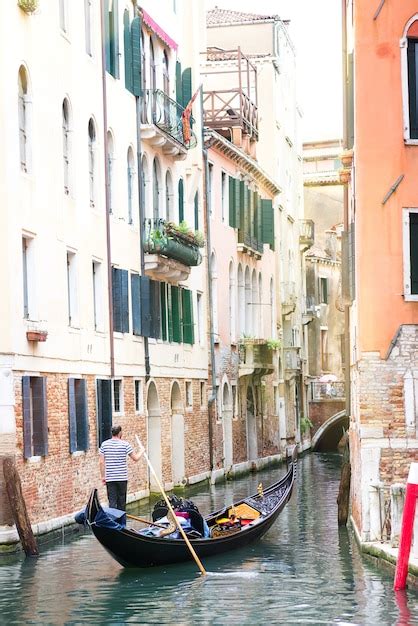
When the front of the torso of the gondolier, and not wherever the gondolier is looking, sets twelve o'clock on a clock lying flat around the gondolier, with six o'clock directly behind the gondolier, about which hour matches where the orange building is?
The orange building is roughly at 2 o'clock from the gondolier.

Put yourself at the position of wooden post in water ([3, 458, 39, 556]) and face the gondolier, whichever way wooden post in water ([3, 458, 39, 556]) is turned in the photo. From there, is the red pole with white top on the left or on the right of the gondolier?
right

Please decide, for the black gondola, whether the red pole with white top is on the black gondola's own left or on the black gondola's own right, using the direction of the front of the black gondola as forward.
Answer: on the black gondola's own right

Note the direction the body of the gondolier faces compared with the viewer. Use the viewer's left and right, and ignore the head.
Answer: facing away from the viewer and to the right of the viewer

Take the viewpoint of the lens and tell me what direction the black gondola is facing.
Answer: facing away from the viewer and to the right of the viewer

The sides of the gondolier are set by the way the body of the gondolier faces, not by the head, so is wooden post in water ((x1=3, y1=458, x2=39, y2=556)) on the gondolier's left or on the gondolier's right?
on the gondolier's left
